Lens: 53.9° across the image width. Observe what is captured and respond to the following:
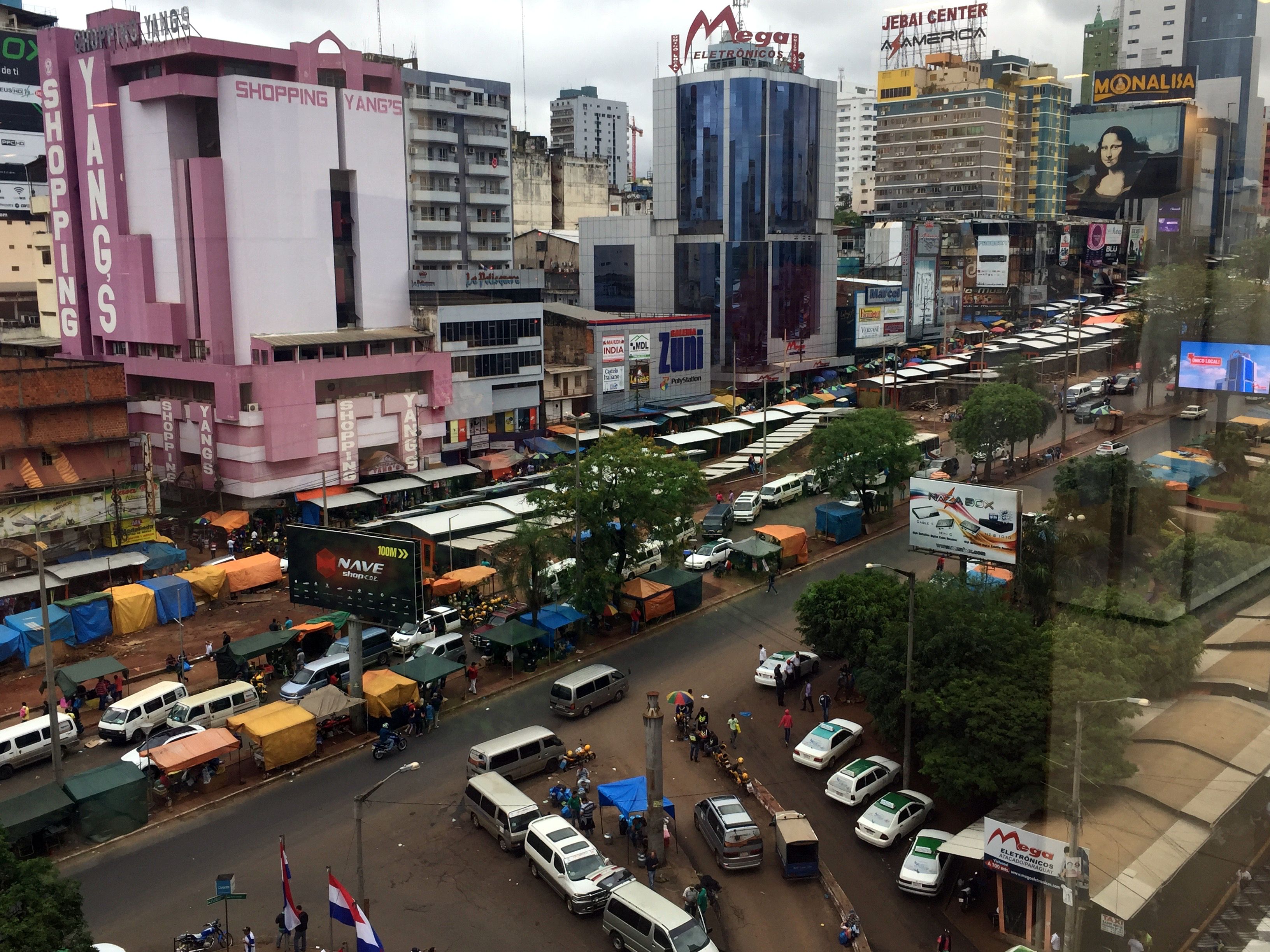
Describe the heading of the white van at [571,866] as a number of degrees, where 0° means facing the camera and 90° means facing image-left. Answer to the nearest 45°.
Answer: approximately 315°

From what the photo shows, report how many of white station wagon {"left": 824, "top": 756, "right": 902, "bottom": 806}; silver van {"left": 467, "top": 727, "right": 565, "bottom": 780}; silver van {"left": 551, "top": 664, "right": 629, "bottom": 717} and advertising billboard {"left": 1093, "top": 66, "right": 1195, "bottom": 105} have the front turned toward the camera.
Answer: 1

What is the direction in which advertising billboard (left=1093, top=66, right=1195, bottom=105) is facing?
toward the camera

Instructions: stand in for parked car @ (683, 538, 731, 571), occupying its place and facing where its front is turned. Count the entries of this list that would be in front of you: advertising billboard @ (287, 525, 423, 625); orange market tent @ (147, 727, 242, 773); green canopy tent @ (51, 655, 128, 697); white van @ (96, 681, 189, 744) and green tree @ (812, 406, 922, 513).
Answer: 4

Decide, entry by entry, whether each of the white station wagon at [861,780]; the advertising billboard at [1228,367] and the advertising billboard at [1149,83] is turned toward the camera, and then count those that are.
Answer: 2

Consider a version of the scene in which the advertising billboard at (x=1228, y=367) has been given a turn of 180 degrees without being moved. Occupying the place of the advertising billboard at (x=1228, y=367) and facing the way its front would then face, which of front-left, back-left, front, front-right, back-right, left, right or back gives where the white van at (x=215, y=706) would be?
back-left

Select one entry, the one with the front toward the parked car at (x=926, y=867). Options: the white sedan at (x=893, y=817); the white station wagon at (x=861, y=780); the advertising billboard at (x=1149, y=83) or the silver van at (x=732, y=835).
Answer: the advertising billboard

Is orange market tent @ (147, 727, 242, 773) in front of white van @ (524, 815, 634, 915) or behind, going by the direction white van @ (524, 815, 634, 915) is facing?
behind

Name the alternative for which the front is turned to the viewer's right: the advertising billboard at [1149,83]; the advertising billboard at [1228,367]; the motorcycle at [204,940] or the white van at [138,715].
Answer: the motorcycle

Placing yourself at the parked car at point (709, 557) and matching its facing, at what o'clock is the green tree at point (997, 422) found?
The green tree is roughly at 6 o'clock from the parked car.

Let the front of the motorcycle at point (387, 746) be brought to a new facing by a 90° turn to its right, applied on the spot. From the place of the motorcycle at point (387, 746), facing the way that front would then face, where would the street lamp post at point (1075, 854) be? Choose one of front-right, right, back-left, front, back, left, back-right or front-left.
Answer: front

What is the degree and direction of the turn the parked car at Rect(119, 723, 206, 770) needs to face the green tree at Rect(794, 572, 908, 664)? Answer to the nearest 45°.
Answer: approximately 135° to its left

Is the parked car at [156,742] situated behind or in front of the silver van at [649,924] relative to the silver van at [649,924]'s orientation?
behind

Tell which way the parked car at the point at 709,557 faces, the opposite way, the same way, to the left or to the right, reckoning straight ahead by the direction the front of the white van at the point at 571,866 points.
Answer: to the right

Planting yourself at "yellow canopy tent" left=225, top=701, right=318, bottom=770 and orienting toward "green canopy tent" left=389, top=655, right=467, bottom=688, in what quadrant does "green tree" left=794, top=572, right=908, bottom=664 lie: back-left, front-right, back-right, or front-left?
front-right

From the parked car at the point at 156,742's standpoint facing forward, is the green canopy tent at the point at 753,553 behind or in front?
behind

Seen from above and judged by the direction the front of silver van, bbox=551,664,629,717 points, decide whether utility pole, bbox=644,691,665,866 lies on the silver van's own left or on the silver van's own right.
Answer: on the silver van's own right

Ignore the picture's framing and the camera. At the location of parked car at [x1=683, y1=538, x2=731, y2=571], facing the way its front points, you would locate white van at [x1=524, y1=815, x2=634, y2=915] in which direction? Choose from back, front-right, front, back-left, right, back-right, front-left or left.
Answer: front-left

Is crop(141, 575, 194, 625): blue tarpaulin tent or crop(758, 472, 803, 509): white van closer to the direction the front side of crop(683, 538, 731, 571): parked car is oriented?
the blue tarpaulin tent

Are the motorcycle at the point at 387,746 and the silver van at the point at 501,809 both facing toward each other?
no
